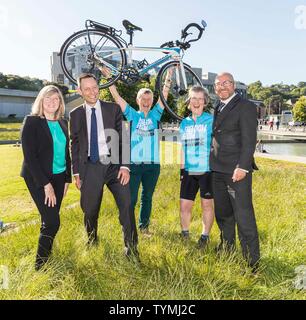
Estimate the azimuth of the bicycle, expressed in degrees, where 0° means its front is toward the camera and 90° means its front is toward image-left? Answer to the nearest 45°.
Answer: approximately 270°

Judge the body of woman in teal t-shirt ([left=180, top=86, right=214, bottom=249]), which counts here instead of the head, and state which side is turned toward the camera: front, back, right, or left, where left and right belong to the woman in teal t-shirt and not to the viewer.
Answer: front

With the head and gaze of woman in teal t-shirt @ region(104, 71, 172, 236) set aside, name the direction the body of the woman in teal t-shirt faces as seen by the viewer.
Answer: toward the camera

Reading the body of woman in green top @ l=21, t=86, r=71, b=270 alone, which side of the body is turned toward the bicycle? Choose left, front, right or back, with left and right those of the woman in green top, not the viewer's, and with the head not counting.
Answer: left

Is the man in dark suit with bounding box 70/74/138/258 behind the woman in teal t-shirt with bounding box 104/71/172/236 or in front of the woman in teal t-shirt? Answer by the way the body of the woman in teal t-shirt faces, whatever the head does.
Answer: in front

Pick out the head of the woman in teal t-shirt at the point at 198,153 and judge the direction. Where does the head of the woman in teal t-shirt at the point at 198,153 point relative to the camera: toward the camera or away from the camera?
toward the camera

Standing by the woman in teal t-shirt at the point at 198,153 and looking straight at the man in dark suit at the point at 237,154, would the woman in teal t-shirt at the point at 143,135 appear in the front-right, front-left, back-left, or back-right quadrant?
back-right

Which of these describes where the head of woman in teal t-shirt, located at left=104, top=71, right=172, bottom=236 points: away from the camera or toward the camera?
toward the camera

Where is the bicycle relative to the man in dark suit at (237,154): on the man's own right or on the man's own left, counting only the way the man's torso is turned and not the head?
on the man's own right

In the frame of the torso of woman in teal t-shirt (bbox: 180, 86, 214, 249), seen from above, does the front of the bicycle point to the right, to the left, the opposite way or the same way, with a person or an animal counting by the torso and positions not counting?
to the left

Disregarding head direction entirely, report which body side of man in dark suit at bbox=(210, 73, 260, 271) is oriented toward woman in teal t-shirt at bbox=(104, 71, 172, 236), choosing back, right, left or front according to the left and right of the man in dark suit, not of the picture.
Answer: right

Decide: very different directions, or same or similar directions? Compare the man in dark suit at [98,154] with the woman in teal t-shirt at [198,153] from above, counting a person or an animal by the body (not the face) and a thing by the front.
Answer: same or similar directions

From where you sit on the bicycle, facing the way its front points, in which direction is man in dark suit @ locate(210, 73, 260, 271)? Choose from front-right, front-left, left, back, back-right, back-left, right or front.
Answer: front-right

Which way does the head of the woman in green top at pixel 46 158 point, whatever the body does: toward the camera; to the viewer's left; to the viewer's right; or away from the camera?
toward the camera
